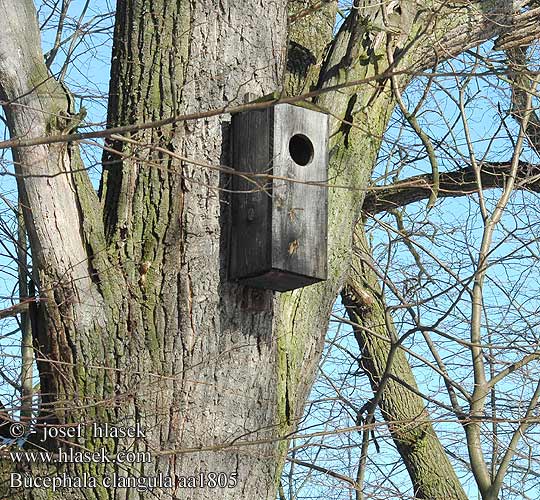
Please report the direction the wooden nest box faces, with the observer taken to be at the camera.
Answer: facing the viewer and to the right of the viewer
